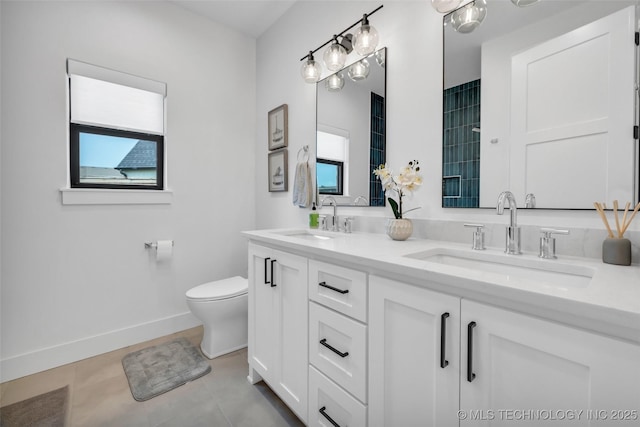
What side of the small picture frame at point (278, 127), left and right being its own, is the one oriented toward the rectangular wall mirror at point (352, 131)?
left

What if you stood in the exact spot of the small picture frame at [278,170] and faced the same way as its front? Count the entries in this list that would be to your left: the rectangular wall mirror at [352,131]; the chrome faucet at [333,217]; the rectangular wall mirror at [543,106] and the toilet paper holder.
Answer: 3

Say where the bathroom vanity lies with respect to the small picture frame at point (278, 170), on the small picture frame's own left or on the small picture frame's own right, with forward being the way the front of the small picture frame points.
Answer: on the small picture frame's own left

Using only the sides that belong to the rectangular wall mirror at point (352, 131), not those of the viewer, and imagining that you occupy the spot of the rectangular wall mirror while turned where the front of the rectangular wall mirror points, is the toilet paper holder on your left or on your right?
on your right

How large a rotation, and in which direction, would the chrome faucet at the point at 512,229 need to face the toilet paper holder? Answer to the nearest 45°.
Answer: approximately 45° to its right

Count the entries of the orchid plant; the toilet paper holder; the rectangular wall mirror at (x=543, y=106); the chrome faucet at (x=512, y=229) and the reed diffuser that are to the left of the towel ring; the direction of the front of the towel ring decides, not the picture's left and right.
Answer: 4

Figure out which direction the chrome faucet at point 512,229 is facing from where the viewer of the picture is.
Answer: facing the viewer and to the left of the viewer

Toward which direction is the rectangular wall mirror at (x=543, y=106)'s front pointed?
toward the camera

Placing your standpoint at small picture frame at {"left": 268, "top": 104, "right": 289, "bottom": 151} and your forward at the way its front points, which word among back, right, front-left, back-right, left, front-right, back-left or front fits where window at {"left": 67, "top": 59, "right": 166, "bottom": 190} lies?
front-right
